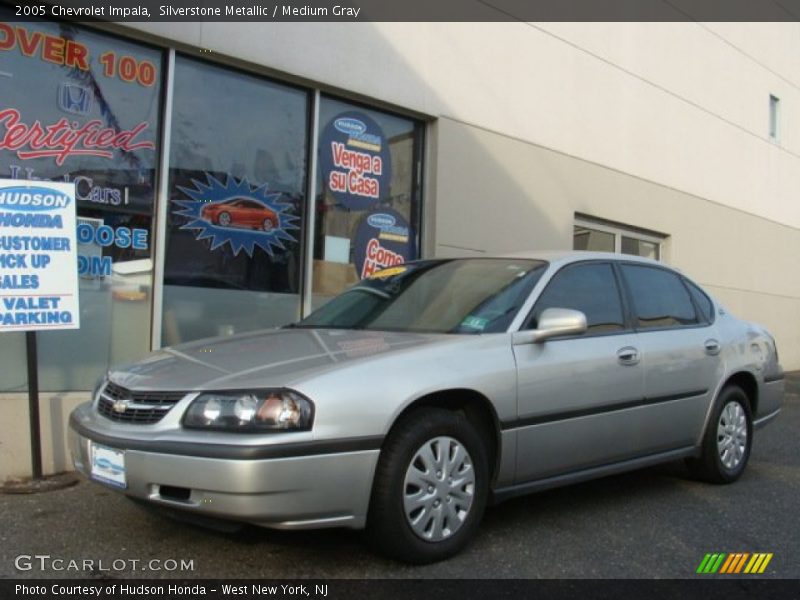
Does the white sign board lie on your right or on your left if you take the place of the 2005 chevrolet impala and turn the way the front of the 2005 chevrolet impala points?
on your right

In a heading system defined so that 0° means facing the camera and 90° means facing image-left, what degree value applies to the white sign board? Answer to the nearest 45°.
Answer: approximately 0°

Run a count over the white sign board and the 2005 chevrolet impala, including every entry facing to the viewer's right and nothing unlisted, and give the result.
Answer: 0

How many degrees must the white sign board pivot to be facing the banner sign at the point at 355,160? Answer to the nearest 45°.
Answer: approximately 135° to its left

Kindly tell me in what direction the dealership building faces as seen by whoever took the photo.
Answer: facing the viewer and to the right of the viewer

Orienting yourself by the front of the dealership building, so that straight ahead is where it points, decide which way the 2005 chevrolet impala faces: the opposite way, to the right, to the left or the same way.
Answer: to the right

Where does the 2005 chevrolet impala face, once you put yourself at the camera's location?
facing the viewer and to the left of the viewer

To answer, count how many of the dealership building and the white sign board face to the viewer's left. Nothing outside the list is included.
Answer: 0

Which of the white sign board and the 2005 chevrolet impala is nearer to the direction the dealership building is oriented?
the 2005 chevrolet impala

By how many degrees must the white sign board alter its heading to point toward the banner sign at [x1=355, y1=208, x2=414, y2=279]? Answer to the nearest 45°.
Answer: approximately 135° to its left

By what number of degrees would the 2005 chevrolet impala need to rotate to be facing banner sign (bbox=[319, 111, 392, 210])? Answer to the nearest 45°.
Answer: approximately 135° to its right
